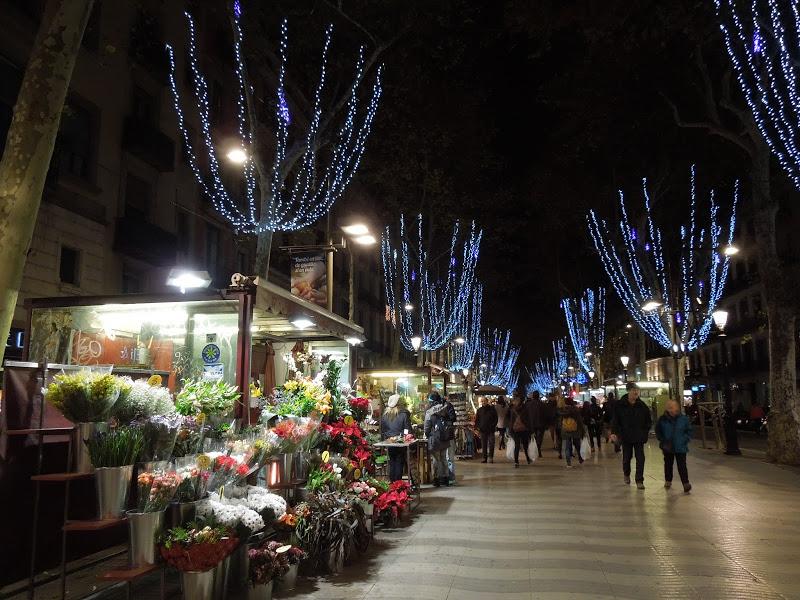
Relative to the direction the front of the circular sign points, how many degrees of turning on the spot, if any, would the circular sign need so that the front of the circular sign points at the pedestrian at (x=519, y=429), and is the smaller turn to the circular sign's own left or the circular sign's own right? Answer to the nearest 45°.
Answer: approximately 135° to the circular sign's own left

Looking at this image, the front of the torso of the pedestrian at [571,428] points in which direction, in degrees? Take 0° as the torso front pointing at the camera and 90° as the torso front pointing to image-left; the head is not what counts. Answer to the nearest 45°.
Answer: approximately 180°

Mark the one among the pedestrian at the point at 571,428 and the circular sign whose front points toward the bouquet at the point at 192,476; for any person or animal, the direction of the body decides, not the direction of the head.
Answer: the circular sign

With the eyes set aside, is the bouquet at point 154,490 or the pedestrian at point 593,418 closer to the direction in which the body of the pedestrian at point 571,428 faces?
the pedestrian
